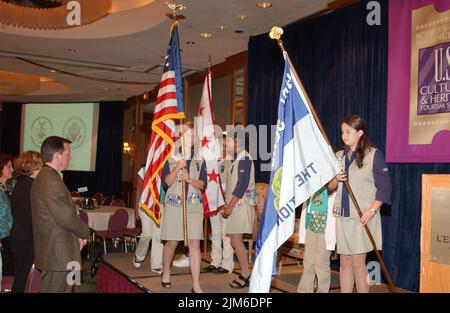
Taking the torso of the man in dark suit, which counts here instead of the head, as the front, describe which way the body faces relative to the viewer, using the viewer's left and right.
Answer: facing to the right of the viewer

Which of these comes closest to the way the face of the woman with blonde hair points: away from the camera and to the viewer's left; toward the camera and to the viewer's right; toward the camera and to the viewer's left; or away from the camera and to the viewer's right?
away from the camera and to the viewer's right

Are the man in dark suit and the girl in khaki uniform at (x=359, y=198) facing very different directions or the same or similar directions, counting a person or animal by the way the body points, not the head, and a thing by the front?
very different directions

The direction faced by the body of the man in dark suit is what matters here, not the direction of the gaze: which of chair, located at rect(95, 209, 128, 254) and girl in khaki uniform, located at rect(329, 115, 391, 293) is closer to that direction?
the girl in khaki uniform

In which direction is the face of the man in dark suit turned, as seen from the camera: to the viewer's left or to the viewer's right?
to the viewer's right

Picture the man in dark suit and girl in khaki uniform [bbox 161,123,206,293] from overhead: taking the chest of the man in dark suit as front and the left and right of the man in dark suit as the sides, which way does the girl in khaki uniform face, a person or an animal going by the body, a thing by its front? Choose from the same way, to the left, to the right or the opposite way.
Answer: to the right
